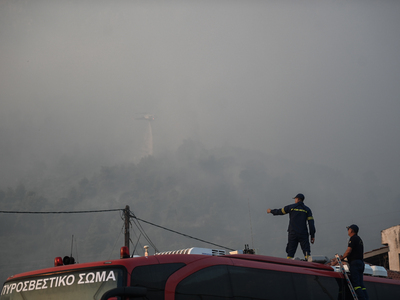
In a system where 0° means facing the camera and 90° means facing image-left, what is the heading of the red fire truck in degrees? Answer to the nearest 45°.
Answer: approximately 45°
